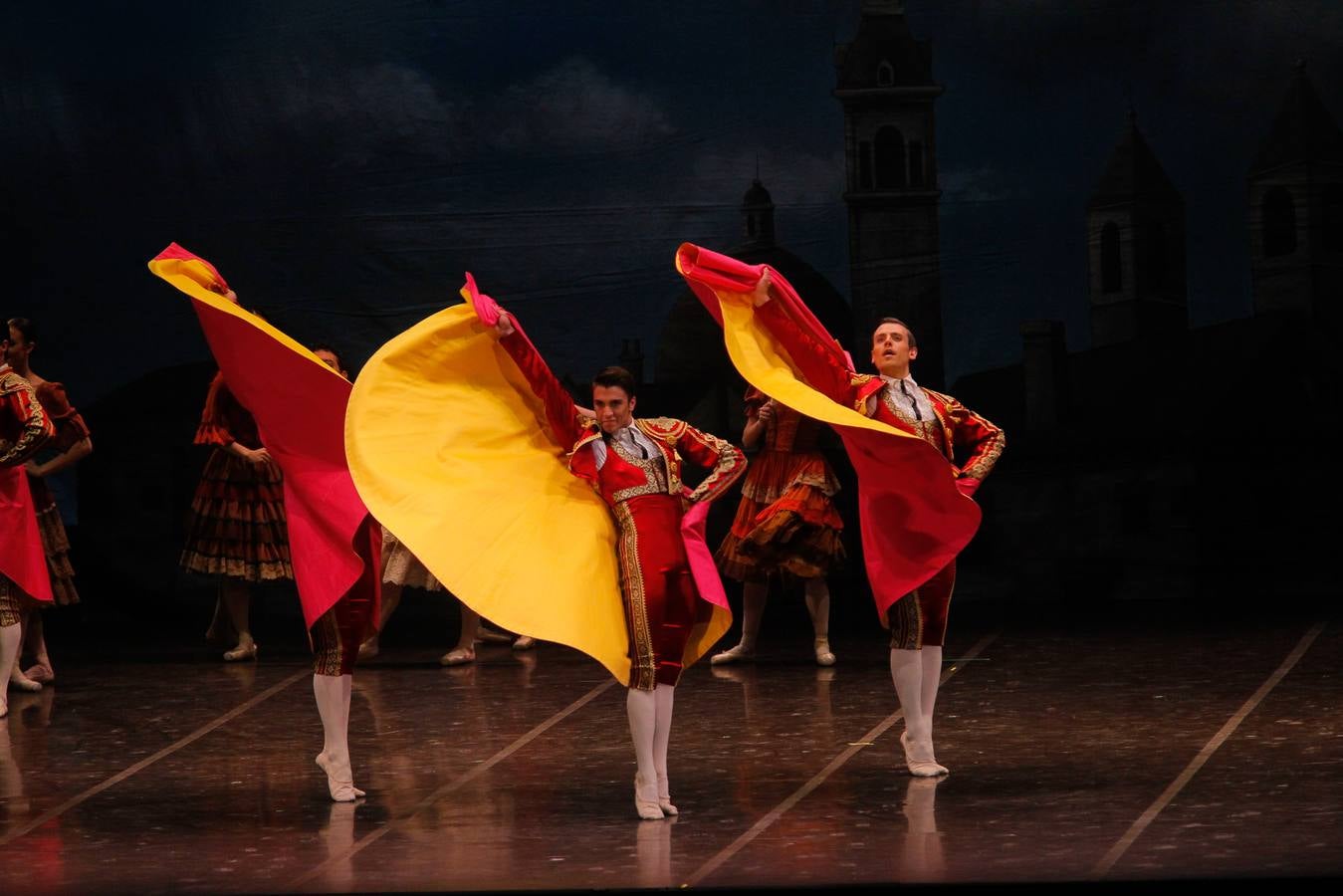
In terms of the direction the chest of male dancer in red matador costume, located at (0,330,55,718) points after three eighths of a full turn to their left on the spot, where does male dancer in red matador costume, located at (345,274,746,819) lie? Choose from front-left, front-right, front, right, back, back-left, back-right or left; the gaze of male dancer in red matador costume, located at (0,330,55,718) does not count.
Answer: front-right

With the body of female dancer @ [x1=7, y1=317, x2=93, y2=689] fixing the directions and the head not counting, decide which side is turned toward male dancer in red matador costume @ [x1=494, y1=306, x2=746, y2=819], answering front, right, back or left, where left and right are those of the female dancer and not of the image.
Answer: left

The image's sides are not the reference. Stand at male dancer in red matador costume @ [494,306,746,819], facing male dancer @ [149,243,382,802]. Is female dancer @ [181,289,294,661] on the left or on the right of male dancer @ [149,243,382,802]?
right

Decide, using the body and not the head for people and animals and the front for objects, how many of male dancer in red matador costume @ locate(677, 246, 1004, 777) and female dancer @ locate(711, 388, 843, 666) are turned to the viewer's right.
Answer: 0

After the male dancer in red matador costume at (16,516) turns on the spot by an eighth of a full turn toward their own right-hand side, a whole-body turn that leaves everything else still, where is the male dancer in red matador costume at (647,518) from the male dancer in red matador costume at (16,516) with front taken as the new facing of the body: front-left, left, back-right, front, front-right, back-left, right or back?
back-left

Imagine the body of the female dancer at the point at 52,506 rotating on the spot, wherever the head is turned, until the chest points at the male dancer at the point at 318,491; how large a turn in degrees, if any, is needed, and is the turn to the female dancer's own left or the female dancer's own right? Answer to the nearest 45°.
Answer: approximately 45° to the female dancer's own left

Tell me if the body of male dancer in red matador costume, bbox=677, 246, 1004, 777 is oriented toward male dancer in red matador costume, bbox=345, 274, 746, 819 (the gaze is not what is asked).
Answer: no

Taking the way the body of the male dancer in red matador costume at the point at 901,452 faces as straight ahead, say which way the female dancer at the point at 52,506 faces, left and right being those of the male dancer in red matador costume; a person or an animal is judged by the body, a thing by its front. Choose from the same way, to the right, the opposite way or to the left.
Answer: the same way

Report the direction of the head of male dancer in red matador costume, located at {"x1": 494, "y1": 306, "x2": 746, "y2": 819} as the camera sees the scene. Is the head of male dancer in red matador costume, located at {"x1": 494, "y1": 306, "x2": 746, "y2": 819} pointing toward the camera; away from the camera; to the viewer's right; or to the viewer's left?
toward the camera

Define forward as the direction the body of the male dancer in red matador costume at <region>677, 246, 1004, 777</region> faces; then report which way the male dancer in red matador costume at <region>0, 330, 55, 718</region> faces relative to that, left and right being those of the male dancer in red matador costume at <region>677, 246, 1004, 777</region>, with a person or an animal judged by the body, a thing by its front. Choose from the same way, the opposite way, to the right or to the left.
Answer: the same way

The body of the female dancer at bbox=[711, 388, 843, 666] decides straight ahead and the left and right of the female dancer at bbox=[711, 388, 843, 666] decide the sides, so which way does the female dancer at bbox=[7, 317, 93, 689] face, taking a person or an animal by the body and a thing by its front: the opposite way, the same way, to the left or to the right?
the same way

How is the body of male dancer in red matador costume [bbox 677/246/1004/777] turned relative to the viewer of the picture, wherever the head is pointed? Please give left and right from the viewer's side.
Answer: facing the viewer
